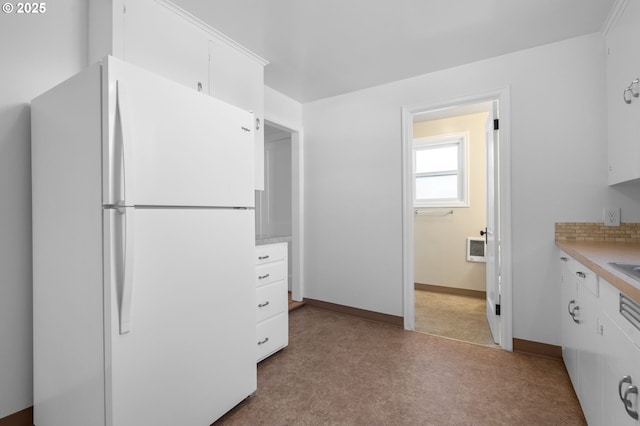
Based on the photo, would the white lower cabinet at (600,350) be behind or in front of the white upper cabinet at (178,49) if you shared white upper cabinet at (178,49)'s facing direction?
in front

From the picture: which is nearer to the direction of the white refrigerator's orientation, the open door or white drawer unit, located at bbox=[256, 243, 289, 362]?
the open door

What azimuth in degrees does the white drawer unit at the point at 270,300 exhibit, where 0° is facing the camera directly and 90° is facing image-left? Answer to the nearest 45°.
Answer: approximately 315°

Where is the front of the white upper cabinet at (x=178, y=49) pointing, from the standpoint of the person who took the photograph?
facing the viewer and to the right of the viewer

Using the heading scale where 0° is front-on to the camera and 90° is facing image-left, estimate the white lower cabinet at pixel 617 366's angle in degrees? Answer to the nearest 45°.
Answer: approximately 90°

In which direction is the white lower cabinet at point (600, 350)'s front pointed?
to the viewer's left

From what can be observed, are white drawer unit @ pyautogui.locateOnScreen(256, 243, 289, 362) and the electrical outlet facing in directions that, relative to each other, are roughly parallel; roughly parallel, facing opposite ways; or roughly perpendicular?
roughly perpendicular

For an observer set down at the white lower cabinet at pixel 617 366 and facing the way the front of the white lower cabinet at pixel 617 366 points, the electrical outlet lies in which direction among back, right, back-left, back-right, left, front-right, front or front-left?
right
